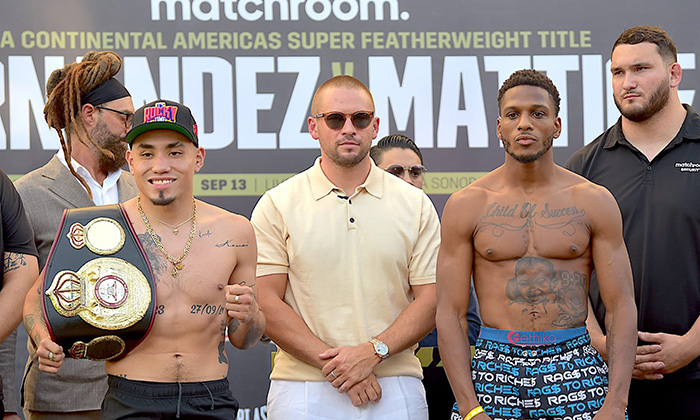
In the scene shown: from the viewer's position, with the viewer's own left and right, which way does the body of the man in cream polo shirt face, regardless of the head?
facing the viewer

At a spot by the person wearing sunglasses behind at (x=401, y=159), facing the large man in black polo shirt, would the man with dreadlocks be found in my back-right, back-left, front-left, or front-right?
back-right

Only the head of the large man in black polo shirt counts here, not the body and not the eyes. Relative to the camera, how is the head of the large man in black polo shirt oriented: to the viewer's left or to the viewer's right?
to the viewer's left

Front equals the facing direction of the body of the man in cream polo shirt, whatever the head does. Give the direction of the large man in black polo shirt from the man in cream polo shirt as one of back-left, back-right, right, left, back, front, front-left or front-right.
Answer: left

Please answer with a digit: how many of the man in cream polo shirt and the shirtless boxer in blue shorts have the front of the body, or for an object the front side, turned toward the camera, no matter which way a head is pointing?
2

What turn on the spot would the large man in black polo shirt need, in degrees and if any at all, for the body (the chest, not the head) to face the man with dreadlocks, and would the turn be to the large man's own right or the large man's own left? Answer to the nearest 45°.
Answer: approximately 45° to the large man's own right

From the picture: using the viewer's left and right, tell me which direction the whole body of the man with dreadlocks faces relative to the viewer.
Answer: facing the viewer and to the right of the viewer

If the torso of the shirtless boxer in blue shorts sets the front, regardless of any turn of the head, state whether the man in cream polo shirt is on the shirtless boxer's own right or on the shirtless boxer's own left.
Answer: on the shirtless boxer's own right

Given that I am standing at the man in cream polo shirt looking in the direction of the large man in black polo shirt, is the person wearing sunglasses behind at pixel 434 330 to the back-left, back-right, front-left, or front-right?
front-left

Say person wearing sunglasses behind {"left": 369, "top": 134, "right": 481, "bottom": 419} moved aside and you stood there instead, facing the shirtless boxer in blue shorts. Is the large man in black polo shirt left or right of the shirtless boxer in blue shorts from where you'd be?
left

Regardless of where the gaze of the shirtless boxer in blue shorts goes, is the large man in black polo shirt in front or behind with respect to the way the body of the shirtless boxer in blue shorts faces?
behind

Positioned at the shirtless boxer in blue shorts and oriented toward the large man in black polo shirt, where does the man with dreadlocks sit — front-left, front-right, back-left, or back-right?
back-left

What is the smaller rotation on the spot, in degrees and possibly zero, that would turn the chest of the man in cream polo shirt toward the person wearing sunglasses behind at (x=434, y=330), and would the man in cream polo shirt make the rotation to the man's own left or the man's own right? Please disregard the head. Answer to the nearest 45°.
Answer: approximately 135° to the man's own left

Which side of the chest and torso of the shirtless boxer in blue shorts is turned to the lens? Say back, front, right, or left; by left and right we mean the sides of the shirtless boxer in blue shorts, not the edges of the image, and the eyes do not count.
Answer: front

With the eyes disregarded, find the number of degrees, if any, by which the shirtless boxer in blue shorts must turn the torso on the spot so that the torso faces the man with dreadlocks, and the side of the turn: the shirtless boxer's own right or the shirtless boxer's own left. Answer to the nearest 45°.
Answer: approximately 90° to the shirtless boxer's own right

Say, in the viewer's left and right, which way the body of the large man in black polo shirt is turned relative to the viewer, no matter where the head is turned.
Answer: facing the viewer and to the left of the viewer
